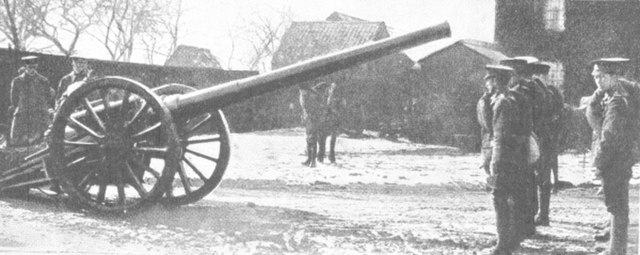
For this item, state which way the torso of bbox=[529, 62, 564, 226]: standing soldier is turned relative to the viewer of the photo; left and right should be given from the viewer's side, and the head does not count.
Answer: facing to the left of the viewer

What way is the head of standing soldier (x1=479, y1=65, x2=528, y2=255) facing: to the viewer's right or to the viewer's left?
to the viewer's left

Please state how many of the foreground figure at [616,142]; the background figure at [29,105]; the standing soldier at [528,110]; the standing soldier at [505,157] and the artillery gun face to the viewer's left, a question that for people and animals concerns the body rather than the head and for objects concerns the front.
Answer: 3

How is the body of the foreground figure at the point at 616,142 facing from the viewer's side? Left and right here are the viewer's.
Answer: facing to the left of the viewer

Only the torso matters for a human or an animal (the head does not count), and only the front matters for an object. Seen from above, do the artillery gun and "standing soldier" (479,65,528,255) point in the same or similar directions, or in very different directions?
very different directions

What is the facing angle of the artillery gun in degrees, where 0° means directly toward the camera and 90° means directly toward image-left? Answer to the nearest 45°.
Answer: approximately 315°

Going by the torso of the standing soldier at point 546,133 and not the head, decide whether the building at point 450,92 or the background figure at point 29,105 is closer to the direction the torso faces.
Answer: the background figure

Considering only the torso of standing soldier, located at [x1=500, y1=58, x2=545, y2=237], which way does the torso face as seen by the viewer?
to the viewer's left

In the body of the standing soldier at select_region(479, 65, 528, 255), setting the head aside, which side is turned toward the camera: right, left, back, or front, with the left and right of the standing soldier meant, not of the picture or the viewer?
left

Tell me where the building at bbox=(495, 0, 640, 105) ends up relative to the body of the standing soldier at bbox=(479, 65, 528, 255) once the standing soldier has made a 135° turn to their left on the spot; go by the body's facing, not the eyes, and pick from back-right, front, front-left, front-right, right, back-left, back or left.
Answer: back-left

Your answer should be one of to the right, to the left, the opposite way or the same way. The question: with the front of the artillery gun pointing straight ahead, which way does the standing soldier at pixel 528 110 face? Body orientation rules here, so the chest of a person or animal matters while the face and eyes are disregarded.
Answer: the opposite way
